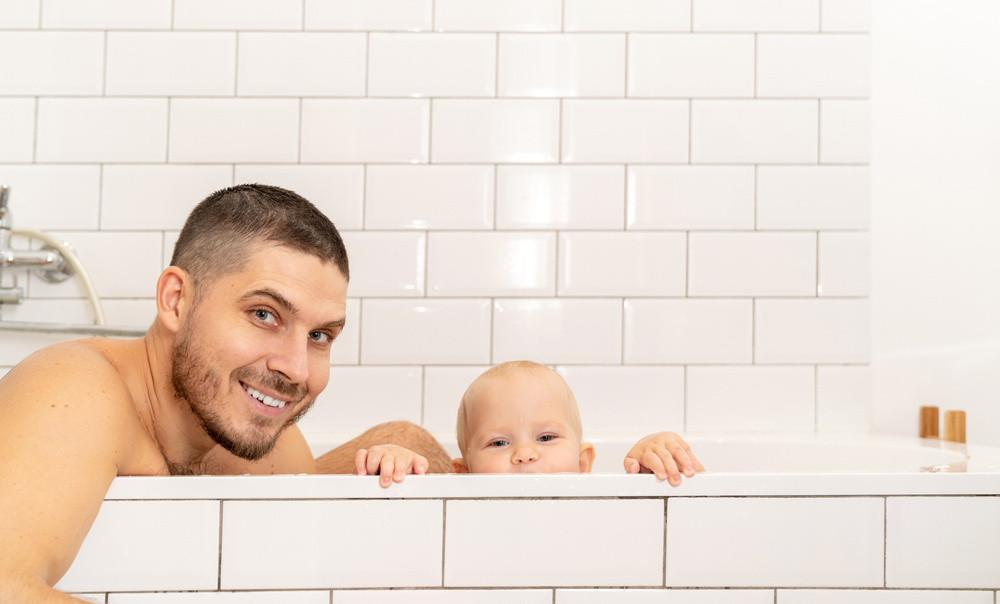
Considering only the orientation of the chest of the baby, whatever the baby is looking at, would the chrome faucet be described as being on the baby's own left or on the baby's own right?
on the baby's own right

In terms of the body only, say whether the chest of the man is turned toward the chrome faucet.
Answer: no

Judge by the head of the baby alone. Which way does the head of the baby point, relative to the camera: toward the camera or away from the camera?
toward the camera

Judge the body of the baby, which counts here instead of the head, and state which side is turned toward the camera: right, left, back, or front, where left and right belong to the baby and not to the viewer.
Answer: front

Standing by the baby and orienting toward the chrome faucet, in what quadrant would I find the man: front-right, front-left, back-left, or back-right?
front-left

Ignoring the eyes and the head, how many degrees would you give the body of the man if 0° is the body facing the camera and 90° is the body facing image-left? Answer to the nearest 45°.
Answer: approximately 315°

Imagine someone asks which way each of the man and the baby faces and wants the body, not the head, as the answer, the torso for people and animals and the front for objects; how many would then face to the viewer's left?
0
